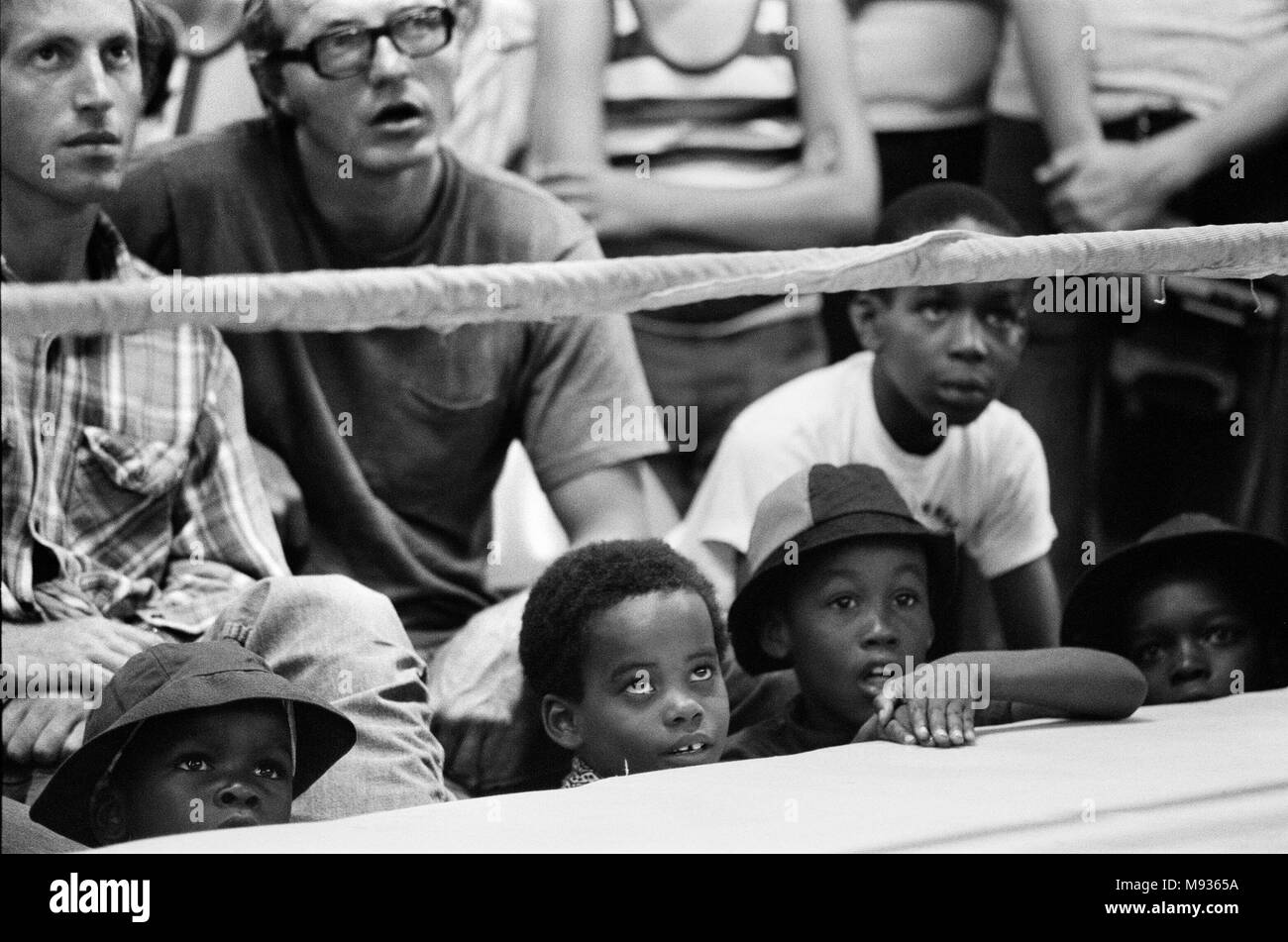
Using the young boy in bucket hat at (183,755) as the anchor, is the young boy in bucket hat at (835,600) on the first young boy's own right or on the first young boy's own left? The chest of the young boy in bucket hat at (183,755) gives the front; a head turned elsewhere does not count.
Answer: on the first young boy's own left

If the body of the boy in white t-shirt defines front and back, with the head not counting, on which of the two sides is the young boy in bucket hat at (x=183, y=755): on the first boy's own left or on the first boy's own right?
on the first boy's own right

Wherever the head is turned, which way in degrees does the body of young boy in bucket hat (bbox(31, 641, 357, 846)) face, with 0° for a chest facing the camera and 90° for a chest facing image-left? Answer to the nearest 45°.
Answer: approximately 315°

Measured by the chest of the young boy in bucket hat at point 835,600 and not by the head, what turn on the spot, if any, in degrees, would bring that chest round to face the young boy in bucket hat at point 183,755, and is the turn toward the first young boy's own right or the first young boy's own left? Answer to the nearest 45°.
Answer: approximately 90° to the first young boy's own right

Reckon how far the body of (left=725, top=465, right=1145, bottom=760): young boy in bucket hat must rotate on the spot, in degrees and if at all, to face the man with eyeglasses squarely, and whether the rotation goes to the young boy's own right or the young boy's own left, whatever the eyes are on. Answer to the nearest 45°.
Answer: approximately 180°
